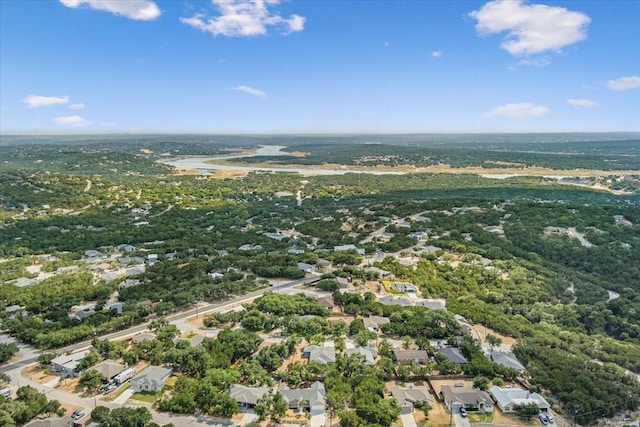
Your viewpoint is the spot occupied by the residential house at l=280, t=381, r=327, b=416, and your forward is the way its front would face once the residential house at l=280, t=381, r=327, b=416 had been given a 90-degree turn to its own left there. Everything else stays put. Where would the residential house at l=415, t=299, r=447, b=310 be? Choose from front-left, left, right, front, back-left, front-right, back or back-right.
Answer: front-left

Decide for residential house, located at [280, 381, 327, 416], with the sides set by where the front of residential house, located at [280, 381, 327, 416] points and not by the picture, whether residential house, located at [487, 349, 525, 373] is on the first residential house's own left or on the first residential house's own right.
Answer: on the first residential house's own left

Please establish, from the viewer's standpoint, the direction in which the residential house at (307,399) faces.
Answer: facing the viewer

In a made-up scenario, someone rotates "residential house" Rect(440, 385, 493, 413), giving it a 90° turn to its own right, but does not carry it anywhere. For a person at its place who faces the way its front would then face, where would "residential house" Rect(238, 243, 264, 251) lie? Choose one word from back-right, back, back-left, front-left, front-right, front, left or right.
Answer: front-right

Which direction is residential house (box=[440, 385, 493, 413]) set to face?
toward the camera

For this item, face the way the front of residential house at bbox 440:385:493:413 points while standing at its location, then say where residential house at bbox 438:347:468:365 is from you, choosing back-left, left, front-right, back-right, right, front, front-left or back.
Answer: back

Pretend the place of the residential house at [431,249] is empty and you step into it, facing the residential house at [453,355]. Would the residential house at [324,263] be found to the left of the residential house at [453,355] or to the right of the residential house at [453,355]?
right

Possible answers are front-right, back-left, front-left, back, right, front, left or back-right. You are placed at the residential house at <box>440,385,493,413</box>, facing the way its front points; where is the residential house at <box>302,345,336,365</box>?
right

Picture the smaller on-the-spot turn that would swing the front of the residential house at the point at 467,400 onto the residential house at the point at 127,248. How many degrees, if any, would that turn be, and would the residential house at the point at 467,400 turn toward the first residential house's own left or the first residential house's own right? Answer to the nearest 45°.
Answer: approximately 135° to the first residential house's own right

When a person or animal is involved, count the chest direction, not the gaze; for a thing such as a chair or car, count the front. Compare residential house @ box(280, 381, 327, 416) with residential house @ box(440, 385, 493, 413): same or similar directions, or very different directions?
same or similar directions

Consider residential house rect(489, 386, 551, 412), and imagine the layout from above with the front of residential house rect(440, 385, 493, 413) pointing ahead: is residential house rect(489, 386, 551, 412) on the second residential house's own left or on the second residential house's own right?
on the second residential house's own left

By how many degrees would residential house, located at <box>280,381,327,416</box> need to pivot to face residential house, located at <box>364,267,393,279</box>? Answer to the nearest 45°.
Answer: approximately 180°

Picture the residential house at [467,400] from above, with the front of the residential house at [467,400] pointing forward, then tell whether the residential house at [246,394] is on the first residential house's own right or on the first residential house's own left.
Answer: on the first residential house's own right

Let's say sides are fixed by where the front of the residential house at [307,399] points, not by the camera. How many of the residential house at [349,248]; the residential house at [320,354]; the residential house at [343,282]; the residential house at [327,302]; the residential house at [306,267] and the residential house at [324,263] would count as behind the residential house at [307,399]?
6

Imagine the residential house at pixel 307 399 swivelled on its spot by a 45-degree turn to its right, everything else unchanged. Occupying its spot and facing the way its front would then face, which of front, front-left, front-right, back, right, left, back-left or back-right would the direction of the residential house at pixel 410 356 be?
back

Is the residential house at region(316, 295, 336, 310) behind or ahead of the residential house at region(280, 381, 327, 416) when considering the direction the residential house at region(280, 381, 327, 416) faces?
behind

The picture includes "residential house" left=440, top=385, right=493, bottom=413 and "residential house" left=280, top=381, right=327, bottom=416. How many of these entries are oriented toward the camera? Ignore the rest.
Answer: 2

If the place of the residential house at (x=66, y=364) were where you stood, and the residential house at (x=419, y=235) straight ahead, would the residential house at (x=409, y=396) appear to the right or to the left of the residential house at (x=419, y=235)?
right

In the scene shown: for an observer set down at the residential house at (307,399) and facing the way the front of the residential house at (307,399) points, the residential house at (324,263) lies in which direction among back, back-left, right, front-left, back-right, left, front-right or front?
back

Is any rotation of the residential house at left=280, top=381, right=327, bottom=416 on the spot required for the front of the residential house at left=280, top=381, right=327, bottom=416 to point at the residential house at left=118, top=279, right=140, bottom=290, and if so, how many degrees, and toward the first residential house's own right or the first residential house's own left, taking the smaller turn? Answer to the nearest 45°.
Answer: approximately 135° to the first residential house's own right
